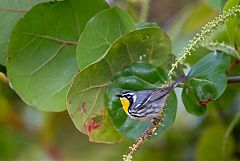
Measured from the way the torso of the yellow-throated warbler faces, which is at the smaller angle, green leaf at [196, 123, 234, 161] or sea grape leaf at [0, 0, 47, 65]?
the sea grape leaf

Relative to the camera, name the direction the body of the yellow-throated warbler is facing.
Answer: to the viewer's left
